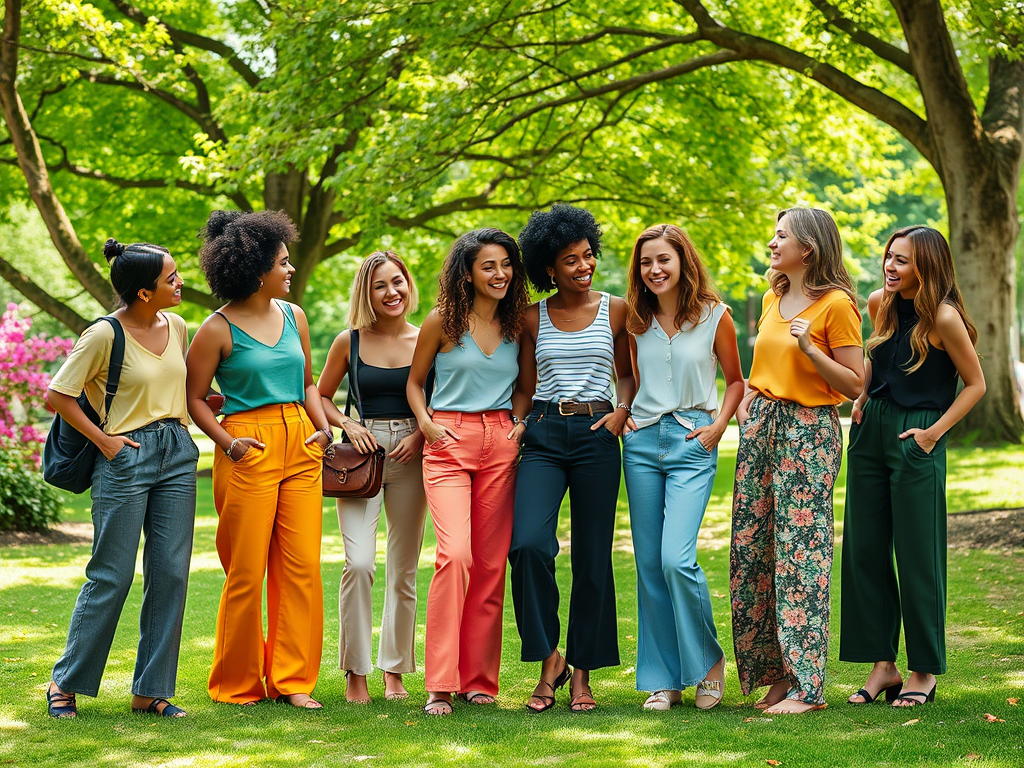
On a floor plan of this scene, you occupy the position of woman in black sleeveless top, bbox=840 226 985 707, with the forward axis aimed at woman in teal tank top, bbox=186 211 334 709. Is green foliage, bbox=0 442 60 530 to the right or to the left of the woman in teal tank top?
right

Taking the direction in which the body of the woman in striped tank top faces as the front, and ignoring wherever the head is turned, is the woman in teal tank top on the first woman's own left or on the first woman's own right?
on the first woman's own right

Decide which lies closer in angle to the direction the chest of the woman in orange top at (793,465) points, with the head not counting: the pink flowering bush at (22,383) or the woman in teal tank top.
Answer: the woman in teal tank top

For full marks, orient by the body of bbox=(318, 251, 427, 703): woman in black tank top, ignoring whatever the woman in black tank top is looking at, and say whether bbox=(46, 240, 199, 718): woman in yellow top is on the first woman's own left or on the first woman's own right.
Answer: on the first woman's own right

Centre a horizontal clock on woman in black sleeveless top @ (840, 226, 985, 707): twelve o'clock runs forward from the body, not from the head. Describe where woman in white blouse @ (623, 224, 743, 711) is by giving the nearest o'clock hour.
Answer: The woman in white blouse is roughly at 1 o'clock from the woman in black sleeveless top.

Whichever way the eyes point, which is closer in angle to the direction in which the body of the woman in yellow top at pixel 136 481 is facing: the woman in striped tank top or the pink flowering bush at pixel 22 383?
the woman in striped tank top

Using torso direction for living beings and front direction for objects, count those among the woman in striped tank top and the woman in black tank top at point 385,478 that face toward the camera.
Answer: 2

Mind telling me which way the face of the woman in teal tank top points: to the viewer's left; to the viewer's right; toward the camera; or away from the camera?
to the viewer's right

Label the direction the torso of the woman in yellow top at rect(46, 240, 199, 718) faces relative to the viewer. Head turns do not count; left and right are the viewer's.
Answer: facing the viewer and to the right of the viewer

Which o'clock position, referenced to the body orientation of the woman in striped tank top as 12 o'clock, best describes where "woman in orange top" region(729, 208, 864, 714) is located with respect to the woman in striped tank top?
The woman in orange top is roughly at 9 o'clock from the woman in striped tank top.

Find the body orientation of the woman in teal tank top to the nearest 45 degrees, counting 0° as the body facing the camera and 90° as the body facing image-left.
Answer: approximately 315°

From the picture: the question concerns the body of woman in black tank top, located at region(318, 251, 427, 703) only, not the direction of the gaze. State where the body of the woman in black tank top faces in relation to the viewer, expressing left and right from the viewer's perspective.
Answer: facing the viewer

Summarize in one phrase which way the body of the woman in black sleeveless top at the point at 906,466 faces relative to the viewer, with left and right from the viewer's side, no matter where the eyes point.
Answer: facing the viewer and to the left of the viewer
